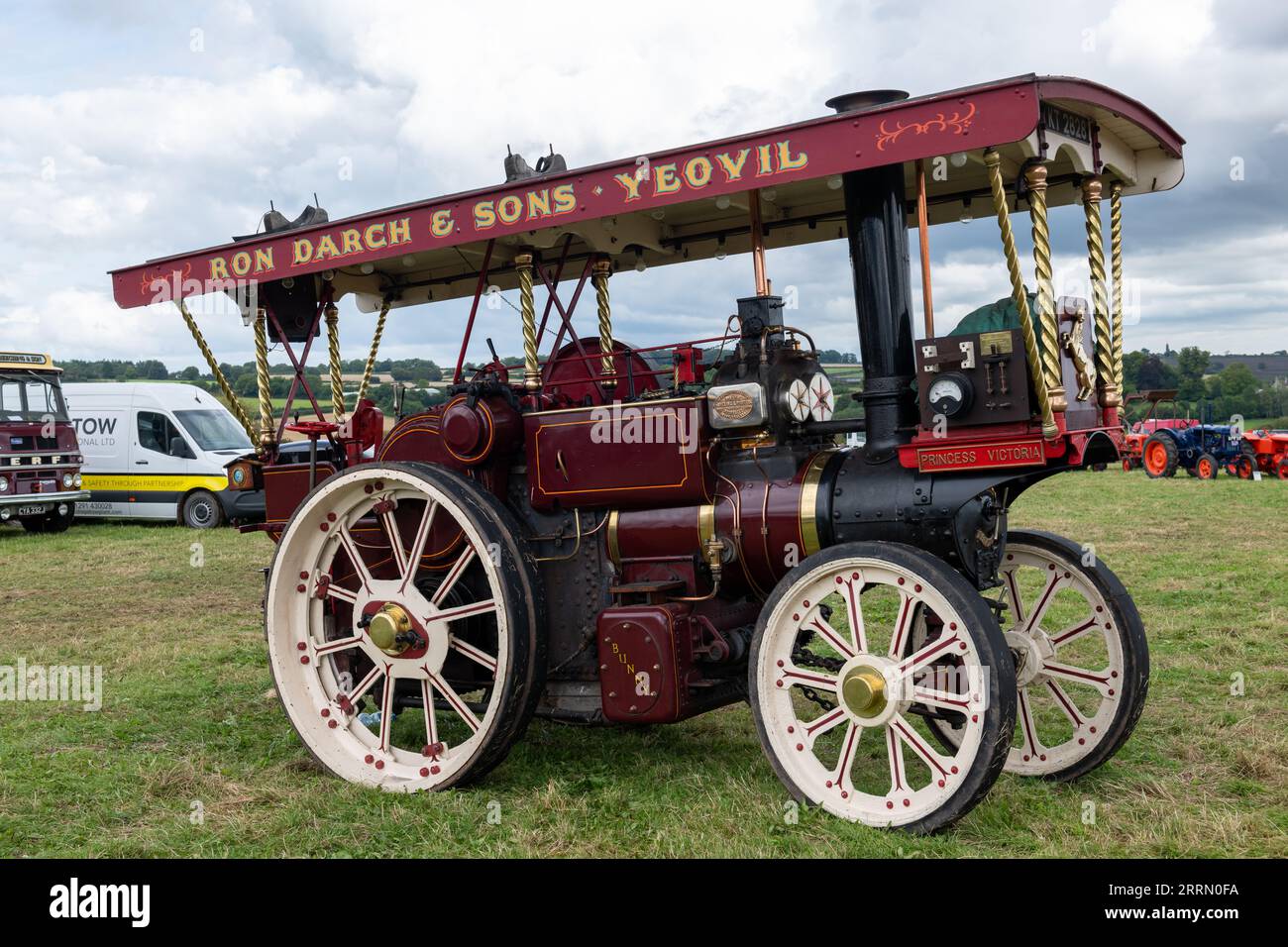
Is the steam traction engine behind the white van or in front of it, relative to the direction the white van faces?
in front

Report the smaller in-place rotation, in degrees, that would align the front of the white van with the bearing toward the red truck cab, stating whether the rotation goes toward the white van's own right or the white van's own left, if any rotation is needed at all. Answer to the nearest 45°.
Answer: approximately 135° to the white van's own right

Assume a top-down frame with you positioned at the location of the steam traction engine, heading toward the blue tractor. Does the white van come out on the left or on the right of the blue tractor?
left

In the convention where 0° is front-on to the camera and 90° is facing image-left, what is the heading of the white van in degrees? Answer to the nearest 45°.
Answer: approximately 315°

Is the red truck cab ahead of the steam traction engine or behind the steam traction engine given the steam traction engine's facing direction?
behind

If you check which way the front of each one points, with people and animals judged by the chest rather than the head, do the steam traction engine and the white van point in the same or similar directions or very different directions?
same or similar directions

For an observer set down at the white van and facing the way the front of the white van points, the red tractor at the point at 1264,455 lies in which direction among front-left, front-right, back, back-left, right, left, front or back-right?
front-left

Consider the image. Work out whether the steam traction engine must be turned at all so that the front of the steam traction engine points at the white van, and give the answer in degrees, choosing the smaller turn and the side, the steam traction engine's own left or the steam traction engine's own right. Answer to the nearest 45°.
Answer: approximately 180°

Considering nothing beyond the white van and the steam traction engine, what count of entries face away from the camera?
0

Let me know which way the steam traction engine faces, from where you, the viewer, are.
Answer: facing the viewer and to the right of the viewer
